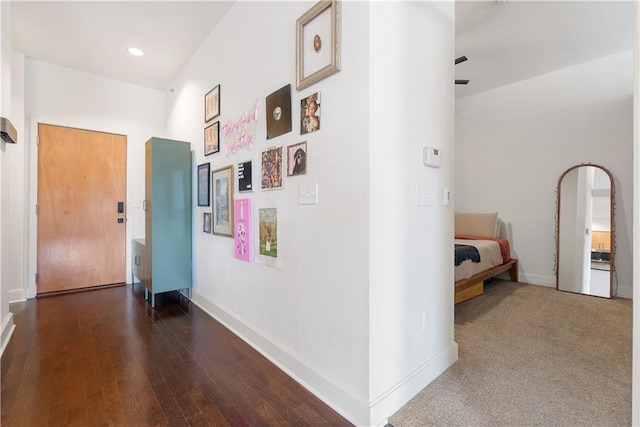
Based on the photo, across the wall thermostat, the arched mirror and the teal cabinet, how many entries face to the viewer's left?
1

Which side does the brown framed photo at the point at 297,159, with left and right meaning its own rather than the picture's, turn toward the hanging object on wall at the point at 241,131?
right

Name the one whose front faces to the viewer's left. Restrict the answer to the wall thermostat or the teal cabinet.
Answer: the teal cabinet

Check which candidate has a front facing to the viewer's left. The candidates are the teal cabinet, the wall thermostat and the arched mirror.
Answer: the teal cabinet

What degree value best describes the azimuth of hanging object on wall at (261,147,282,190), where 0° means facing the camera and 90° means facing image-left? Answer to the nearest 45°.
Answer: approximately 45°

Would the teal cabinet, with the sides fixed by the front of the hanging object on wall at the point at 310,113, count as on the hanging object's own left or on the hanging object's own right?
on the hanging object's own right
